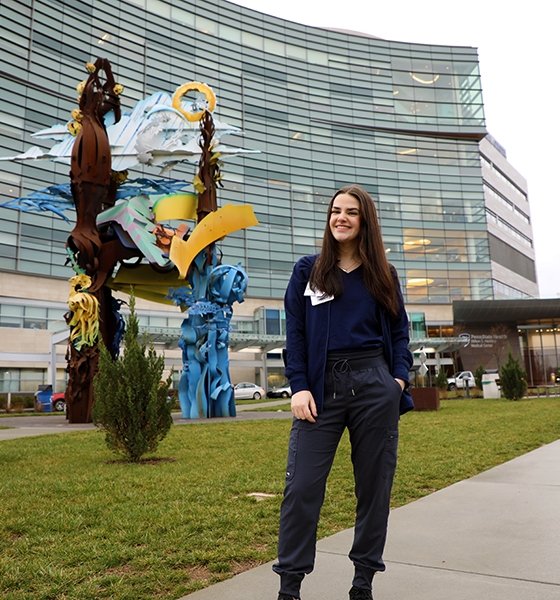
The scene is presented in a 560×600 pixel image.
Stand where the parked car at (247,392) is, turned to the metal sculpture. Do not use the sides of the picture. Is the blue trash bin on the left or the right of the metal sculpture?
right

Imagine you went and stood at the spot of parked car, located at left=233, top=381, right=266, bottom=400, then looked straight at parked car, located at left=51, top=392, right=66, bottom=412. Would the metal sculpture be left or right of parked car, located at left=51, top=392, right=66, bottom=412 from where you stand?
left

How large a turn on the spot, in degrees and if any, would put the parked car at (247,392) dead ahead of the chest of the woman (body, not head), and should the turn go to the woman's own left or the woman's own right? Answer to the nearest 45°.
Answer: approximately 180°

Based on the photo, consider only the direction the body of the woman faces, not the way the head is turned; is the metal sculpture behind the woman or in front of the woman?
behind

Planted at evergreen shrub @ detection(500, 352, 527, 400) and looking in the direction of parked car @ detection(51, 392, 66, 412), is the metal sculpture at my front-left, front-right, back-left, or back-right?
front-left

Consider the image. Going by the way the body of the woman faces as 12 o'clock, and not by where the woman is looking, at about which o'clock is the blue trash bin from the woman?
The blue trash bin is roughly at 5 o'clock from the woman.

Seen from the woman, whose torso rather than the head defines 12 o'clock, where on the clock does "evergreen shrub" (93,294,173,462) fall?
The evergreen shrub is roughly at 5 o'clock from the woman.

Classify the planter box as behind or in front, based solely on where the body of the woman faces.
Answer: behind

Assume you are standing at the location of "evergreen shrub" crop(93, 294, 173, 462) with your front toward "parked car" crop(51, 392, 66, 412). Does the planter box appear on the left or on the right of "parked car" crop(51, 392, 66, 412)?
right

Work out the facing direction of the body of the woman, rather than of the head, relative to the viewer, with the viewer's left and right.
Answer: facing the viewer

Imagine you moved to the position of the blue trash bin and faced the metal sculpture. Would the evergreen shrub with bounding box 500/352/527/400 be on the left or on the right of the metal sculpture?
left

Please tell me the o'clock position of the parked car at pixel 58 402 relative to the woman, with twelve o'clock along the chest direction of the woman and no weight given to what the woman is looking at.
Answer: The parked car is roughly at 5 o'clock from the woman.

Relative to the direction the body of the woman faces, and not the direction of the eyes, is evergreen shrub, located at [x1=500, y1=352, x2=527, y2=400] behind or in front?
behind
